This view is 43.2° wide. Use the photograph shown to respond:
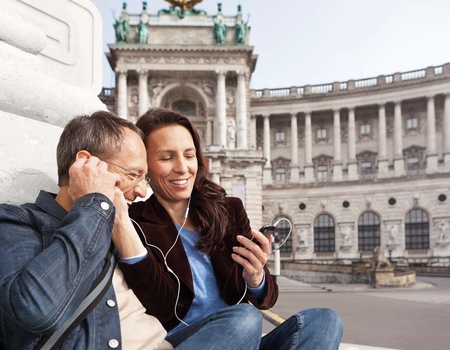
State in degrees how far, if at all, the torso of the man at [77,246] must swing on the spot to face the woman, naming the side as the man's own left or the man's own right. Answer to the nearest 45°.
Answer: approximately 45° to the man's own left

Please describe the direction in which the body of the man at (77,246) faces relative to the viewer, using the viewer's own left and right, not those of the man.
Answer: facing to the right of the viewer

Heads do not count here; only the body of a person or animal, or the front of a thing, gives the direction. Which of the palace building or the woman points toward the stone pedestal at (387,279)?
the palace building

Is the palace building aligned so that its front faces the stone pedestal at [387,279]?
yes

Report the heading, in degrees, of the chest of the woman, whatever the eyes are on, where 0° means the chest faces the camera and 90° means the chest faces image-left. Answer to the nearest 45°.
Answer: approximately 315°

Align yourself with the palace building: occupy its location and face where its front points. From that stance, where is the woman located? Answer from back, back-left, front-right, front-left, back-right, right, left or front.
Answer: front

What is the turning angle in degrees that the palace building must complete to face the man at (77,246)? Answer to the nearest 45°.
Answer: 0° — it already faces them

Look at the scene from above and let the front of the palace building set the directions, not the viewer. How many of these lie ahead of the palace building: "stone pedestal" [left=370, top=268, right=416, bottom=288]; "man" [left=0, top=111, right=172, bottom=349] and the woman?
3

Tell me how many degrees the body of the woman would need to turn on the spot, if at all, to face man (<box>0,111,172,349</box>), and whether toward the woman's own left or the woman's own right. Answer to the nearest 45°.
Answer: approximately 90° to the woman's own right

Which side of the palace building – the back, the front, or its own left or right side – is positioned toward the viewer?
front
